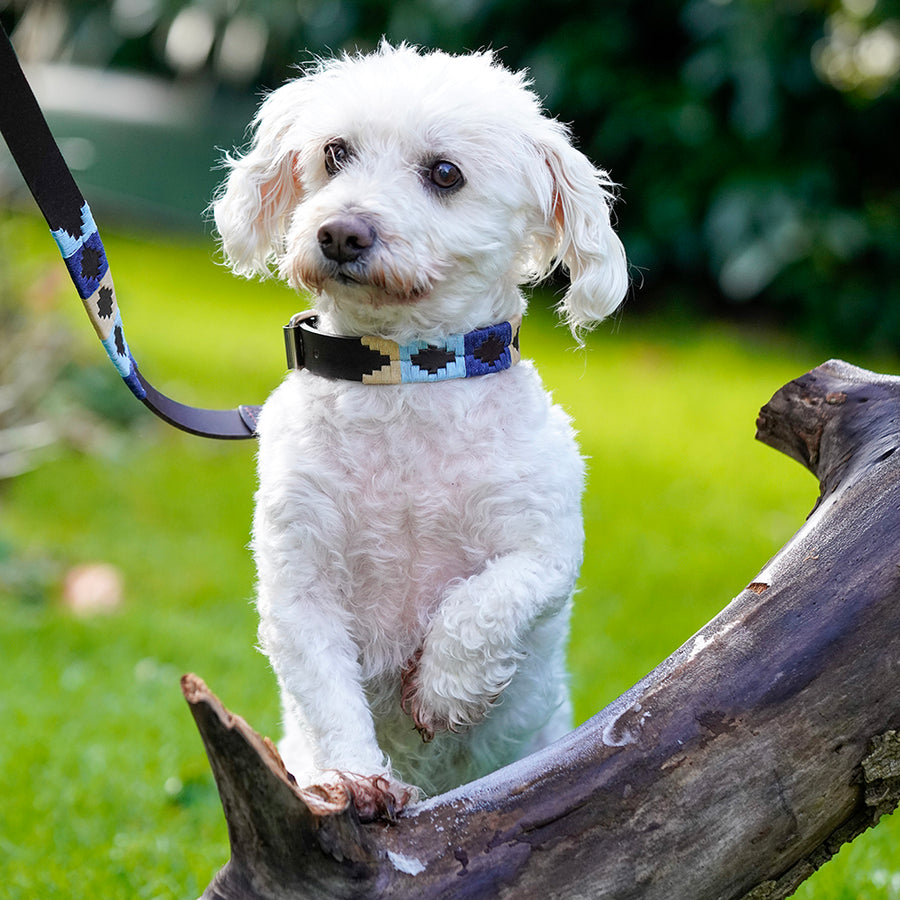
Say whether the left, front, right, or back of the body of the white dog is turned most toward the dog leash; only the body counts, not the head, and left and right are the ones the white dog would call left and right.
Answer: right

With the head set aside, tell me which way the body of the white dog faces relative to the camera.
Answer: toward the camera
